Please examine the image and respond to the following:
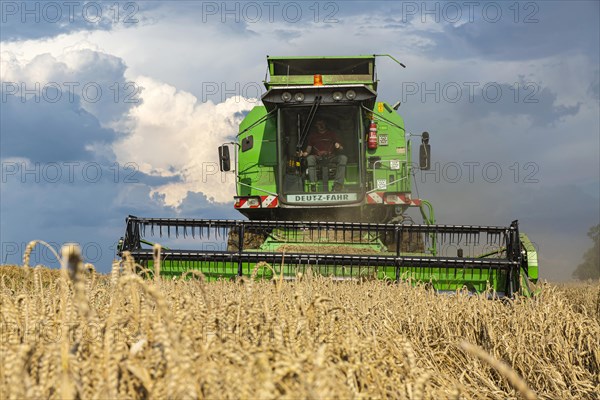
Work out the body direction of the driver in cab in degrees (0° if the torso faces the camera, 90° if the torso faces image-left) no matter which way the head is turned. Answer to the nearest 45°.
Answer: approximately 0°

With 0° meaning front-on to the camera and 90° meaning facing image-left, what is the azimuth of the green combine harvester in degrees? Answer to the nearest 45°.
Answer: approximately 0°
